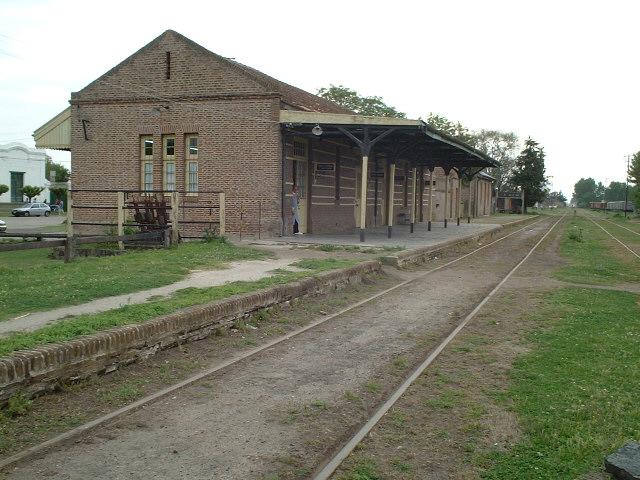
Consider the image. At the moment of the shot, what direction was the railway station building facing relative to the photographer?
facing the viewer and to the right of the viewer

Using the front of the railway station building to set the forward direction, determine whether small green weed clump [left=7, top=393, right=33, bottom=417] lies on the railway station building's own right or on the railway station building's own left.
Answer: on the railway station building's own right

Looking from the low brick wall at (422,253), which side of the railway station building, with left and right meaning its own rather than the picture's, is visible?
front

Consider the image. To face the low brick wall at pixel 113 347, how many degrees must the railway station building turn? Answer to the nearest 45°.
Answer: approximately 45° to its right

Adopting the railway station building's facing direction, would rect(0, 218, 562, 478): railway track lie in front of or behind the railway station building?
in front
